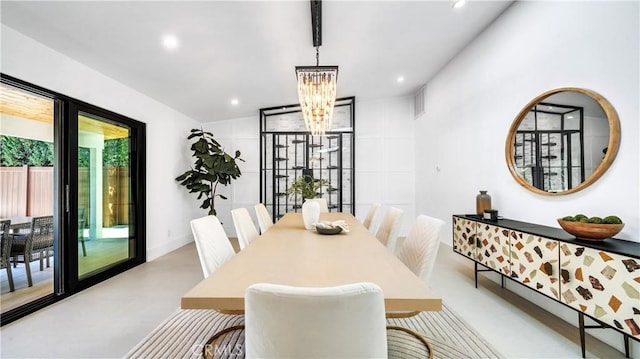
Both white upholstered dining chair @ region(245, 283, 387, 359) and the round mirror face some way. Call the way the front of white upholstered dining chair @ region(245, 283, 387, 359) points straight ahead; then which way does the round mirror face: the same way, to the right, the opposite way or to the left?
to the left

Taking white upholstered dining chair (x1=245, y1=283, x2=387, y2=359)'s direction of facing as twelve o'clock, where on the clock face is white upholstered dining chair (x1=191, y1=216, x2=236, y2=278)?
white upholstered dining chair (x1=191, y1=216, x2=236, y2=278) is roughly at 11 o'clock from white upholstered dining chair (x1=245, y1=283, x2=387, y2=359).

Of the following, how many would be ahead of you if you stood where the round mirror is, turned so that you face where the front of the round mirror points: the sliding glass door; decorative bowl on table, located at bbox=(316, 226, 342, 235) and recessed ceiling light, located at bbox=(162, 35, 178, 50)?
3

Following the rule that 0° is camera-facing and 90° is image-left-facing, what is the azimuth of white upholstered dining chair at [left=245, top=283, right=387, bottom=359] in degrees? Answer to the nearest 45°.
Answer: approximately 180°

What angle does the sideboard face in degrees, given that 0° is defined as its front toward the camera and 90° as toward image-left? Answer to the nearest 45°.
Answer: approximately 45°

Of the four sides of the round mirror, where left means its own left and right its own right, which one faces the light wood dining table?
front

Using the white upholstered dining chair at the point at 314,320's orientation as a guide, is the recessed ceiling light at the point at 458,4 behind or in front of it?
in front

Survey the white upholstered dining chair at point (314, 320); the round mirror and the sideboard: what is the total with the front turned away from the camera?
1

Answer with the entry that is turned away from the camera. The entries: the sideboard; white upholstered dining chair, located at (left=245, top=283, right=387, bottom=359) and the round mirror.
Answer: the white upholstered dining chair

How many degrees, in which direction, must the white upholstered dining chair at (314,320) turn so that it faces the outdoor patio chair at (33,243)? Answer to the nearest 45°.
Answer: approximately 45° to its left

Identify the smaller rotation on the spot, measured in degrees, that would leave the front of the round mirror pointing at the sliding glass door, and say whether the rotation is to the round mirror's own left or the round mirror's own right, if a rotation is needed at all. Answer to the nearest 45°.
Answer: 0° — it already faces it

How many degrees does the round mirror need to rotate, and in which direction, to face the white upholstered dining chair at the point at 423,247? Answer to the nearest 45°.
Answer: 0° — it already faces it

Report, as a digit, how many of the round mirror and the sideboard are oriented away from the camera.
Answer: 0

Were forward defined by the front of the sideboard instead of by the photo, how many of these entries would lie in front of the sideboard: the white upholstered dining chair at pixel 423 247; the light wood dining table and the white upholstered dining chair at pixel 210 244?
3

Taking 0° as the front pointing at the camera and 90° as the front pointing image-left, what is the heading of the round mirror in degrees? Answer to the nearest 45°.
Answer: approximately 45°

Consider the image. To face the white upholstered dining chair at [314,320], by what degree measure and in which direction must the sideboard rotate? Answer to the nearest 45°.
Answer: approximately 45° to its left

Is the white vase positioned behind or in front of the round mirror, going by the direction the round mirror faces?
in front
